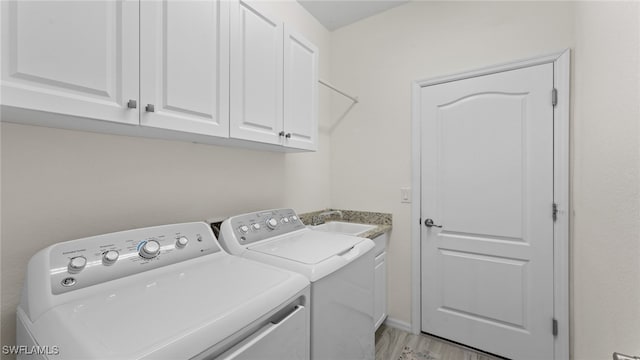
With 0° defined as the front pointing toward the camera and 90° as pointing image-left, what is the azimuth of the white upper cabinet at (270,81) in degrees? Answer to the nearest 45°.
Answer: approximately 315°

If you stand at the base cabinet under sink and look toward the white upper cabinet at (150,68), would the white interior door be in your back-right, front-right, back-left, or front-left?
back-left

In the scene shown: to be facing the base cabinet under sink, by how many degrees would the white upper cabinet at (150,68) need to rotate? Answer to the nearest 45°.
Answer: approximately 45° to its left

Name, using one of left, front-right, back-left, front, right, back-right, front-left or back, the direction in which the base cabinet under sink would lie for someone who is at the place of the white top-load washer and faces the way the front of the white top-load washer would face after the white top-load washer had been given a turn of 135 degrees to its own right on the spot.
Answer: back-right
